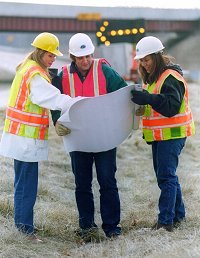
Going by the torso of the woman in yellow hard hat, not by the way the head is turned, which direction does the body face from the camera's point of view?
to the viewer's right

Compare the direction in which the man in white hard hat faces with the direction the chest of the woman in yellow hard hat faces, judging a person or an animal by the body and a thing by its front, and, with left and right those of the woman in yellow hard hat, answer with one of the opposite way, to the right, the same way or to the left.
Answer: to the right

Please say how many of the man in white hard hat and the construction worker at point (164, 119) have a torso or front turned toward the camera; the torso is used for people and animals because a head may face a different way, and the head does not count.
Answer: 1

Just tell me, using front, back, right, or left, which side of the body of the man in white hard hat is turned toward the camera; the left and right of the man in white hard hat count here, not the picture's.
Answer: front

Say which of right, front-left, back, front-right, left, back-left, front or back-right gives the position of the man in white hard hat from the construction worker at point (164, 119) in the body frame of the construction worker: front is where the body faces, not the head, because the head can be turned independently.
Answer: front

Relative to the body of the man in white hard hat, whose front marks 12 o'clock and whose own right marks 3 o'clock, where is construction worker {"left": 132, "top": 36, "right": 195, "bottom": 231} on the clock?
The construction worker is roughly at 9 o'clock from the man in white hard hat.

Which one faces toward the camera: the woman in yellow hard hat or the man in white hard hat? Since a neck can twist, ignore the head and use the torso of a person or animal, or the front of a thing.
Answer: the man in white hard hat

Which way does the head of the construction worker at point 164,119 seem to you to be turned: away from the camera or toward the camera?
toward the camera

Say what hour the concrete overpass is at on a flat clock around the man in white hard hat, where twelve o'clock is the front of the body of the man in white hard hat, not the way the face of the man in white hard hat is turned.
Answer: The concrete overpass is roughly at 6 o'clock from the man in white hard hat.

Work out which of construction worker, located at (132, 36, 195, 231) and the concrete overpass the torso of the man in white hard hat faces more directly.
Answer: the construction worker

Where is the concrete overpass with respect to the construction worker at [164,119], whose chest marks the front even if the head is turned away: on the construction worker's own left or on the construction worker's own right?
on the construction worker's own right

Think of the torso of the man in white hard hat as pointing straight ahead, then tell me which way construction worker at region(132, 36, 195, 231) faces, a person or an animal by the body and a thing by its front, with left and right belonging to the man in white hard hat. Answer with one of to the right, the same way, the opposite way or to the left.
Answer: to the right

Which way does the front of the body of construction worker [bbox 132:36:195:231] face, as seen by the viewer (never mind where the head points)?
to the viewer's left

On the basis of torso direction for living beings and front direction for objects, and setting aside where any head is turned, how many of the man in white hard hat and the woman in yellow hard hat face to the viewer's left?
0

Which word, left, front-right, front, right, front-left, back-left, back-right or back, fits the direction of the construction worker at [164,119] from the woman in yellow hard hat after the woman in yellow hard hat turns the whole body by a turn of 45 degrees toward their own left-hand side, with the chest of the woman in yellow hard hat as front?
front-right

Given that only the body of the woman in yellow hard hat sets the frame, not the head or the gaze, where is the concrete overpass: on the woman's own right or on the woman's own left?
on the woman's own left
